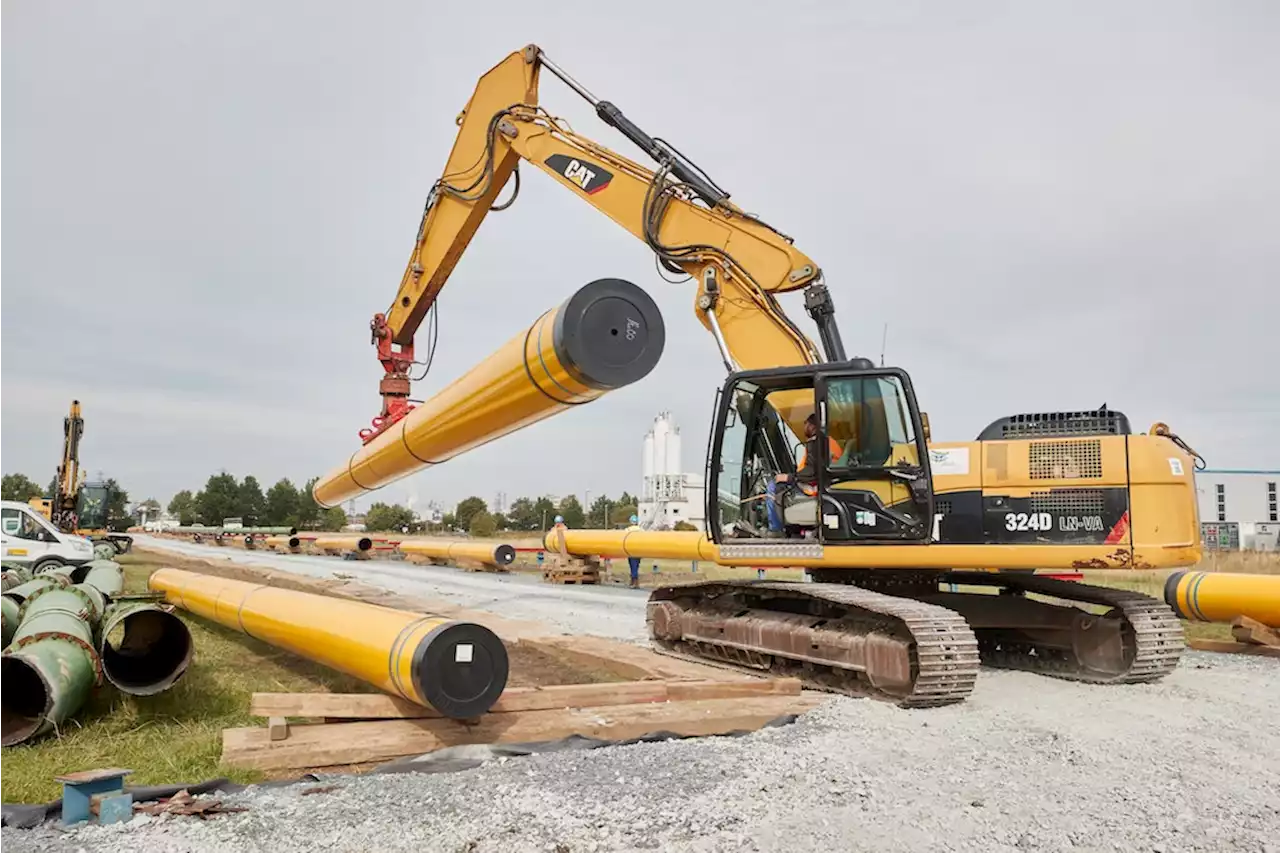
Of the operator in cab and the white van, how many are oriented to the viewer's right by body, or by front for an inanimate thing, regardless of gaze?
1

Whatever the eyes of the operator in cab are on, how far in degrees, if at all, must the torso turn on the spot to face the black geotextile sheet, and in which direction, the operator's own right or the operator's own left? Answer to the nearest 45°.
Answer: approximately 45° to the operator's own left

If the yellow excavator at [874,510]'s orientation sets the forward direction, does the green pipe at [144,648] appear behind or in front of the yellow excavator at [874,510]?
in front

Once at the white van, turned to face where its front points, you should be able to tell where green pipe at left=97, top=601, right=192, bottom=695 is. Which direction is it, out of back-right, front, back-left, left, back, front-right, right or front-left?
right

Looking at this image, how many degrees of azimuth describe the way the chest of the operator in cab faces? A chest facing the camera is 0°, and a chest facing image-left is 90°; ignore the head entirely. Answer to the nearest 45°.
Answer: approximately 90°

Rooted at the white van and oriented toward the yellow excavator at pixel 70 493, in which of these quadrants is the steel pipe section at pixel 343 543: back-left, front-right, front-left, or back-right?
front-right

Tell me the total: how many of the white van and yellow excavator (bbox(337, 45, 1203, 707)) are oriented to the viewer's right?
1

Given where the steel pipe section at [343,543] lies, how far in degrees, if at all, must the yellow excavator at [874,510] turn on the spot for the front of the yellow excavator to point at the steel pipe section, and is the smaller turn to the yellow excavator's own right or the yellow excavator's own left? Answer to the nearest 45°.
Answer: approximately 45° to the yellow excavator's own right

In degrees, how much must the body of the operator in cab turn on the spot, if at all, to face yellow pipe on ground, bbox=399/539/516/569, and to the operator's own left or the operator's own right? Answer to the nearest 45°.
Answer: approximately 45° to the operator's own right

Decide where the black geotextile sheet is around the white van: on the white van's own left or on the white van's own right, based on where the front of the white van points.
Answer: on the white van's own right

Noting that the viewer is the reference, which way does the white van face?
facing to the right of the viewer

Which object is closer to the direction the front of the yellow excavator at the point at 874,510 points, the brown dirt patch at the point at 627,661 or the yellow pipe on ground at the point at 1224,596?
the brown dirt patch

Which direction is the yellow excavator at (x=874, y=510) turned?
to the viewer's left

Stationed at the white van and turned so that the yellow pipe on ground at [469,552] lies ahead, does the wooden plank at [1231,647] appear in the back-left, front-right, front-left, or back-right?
front-right
